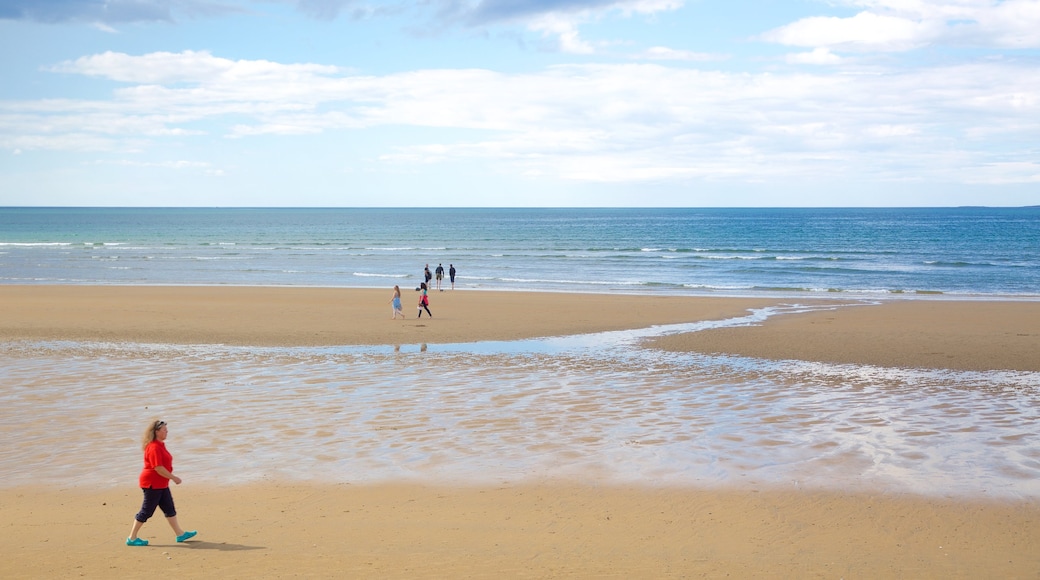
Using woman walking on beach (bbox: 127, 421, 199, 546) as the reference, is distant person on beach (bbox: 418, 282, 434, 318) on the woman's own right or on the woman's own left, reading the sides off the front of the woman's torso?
on the woman's own left

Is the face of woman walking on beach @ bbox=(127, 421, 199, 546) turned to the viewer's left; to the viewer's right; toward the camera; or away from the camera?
to the viewer's right

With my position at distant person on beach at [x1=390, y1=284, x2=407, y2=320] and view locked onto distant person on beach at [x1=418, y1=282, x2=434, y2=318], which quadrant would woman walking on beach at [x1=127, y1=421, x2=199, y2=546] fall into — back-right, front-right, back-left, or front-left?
back-right

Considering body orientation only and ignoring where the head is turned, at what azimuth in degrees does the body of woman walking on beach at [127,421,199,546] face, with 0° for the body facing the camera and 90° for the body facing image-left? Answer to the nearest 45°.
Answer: approximately 270°

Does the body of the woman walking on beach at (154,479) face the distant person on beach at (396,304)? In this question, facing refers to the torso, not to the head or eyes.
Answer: no
